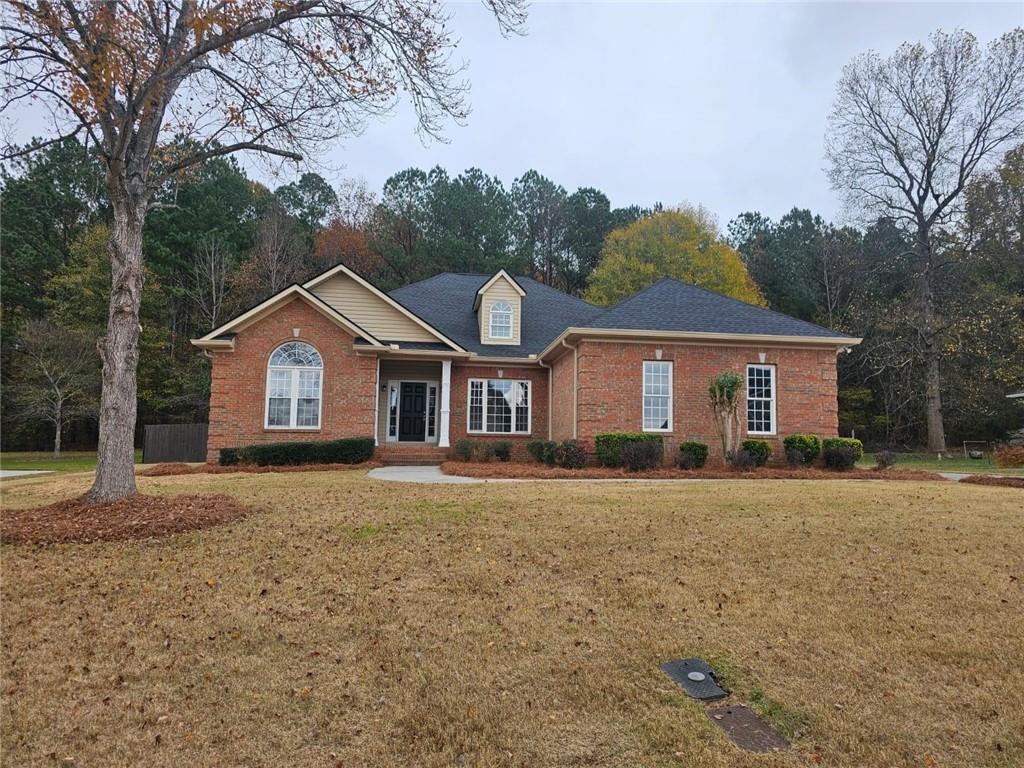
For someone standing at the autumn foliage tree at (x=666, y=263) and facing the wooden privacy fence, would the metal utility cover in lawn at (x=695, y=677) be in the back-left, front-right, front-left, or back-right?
front-left

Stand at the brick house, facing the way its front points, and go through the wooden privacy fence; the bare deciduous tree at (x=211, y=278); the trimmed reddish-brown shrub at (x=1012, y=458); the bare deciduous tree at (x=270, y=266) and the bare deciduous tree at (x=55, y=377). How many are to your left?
1

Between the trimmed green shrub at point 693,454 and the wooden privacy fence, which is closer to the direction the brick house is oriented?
the trimmed green shrub

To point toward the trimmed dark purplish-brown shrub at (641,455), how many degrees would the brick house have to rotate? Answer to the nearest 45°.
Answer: approximately 45° to its left

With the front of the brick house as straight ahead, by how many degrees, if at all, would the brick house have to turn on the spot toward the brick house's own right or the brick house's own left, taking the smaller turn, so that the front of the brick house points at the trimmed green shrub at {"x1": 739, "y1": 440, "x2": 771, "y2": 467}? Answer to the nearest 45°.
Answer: approximately 90° to the brick house's own left

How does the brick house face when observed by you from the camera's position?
facing the viewer

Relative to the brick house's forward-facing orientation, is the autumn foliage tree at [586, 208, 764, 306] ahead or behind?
behind

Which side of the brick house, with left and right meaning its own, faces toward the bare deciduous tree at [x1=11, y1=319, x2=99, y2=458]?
right

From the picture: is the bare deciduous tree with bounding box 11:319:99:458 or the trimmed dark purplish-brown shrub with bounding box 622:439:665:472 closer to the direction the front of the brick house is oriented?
the trimmed dark purplish-brown shrub

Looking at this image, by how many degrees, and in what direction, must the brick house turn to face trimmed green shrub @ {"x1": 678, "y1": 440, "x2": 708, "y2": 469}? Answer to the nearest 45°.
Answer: approximately 45° to its left

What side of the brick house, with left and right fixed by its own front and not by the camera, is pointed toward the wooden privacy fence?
right

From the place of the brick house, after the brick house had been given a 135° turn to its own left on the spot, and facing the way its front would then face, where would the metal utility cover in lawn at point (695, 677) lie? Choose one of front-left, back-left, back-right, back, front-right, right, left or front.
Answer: back-right

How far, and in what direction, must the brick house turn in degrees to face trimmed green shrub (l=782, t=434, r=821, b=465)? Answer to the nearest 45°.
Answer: approximately 90° to its left

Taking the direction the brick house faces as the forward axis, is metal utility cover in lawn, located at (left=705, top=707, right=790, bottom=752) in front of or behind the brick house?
in front
